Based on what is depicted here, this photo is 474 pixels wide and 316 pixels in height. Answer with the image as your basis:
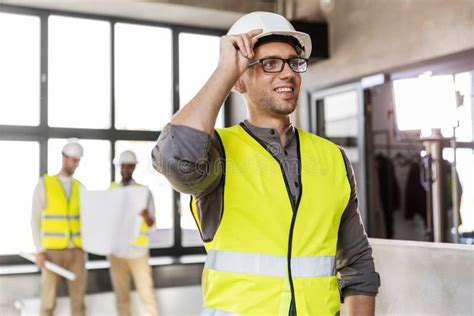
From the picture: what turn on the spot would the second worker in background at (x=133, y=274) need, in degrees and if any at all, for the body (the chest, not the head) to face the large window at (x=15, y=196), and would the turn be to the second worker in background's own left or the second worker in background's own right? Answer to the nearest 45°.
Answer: approximately 90° to the second worker in background's own right

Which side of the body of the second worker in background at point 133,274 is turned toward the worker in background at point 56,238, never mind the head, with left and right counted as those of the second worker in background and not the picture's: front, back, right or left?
right

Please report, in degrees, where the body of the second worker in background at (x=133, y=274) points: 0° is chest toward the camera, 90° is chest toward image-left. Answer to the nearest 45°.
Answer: approximately 0°

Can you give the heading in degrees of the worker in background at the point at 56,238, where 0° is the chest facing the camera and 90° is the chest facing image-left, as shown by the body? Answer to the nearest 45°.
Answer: approximately 315°

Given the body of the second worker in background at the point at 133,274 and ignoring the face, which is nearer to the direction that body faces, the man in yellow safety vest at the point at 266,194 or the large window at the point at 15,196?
the man in yellow safety vest
